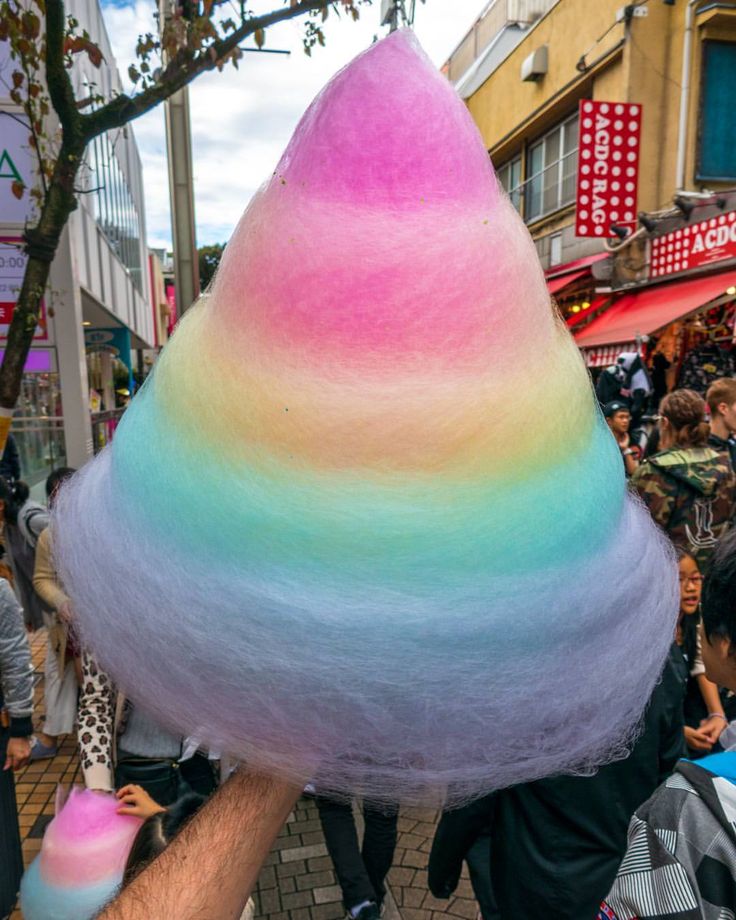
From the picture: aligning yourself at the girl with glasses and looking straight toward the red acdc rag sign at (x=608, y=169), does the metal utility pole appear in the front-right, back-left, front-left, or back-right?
front-left

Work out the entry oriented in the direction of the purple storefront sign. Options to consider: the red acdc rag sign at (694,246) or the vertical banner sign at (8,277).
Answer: the red acdc rag sign

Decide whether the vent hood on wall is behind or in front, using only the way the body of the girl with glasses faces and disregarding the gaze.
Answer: behind

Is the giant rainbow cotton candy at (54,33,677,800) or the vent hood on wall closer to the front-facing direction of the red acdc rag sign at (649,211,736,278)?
the giant rainbow cotton candy

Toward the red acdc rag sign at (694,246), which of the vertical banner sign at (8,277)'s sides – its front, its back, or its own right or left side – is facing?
left

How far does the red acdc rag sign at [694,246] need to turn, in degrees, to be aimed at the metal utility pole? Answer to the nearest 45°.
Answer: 0° — it already faces it

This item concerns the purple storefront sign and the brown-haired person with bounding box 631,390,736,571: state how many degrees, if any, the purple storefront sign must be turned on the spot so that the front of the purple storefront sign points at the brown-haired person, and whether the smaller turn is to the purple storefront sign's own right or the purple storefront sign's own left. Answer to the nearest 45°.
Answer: approximately 45° to the purple storefront sign's own left

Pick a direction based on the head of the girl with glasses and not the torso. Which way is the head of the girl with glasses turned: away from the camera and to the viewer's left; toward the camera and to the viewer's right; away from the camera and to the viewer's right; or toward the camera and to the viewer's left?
toward the camera and to the viewer's left

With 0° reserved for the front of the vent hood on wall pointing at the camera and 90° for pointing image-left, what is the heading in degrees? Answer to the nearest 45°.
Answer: approximately 45°

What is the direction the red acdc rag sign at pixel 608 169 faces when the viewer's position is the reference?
facing the viewer

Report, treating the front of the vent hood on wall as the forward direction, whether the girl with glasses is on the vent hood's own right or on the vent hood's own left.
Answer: on the vent hood's own left

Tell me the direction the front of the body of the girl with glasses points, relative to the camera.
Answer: toward the camera

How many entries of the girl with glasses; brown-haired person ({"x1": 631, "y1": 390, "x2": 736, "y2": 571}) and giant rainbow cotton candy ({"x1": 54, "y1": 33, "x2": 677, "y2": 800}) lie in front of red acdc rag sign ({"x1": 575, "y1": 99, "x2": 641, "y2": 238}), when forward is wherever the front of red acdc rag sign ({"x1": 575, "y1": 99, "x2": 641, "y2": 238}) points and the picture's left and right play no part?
3

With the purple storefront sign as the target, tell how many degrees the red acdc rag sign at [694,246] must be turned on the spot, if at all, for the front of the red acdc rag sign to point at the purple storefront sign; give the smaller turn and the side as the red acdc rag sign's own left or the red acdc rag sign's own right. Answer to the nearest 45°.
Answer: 0° — it already faces it

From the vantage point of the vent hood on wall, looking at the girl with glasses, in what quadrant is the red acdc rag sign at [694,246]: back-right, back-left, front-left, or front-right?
front-left
